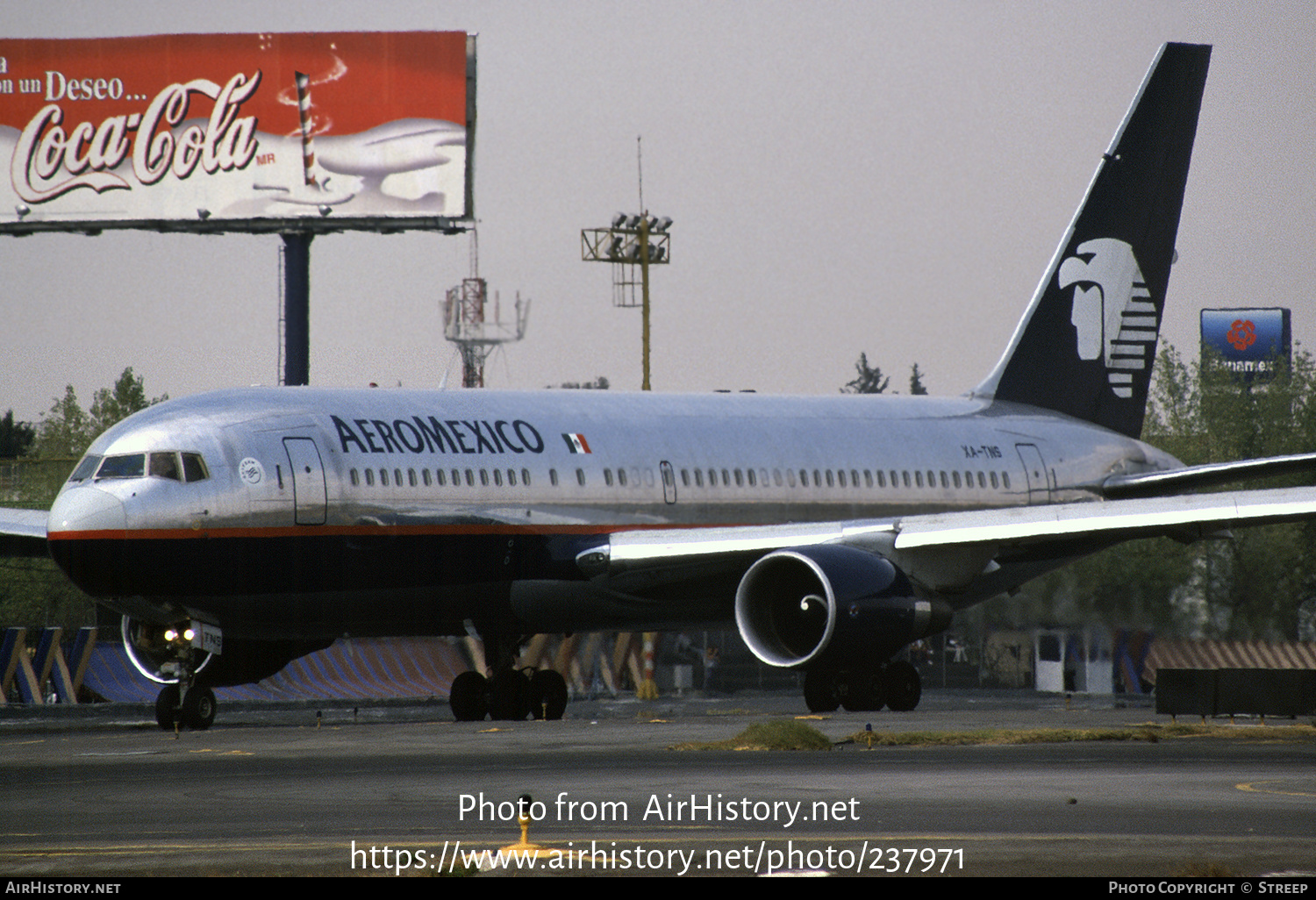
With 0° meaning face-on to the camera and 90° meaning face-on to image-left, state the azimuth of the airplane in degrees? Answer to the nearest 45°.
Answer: approximately 45°
